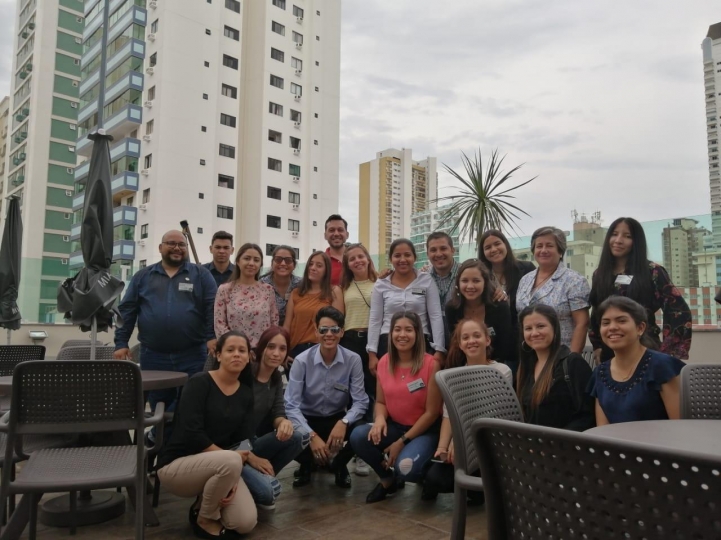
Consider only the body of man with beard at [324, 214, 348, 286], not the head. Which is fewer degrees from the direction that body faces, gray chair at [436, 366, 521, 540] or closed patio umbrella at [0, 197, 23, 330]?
the gray chair

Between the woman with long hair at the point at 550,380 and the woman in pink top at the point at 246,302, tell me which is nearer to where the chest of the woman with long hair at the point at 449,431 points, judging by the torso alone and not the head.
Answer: the woman with long hair

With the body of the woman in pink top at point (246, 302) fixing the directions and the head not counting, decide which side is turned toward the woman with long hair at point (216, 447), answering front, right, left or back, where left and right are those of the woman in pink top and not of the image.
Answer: front

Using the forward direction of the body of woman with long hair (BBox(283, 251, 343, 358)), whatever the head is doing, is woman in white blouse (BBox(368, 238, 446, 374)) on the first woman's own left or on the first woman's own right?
on the first woman's own left

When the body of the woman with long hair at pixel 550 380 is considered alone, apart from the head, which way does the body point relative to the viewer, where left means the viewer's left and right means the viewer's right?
facing the viewer and to the left of the viewer

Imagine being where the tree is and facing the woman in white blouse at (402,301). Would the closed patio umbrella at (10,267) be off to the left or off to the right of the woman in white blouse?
right

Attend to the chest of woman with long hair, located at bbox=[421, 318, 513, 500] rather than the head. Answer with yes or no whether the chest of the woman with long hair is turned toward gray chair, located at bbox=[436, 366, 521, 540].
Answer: yes

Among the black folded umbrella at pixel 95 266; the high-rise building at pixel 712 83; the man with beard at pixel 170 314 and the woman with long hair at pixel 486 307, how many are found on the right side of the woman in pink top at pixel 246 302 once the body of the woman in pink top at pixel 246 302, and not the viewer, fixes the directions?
2

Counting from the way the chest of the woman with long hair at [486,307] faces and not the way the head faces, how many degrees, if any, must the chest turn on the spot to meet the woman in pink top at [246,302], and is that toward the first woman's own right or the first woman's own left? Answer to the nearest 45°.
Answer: approximately 90° to the first woman's own right

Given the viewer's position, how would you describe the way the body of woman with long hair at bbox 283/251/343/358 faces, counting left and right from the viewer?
facing the viewer

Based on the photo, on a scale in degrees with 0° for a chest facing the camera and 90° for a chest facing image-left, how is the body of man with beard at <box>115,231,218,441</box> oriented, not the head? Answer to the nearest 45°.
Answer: approximately 0°
